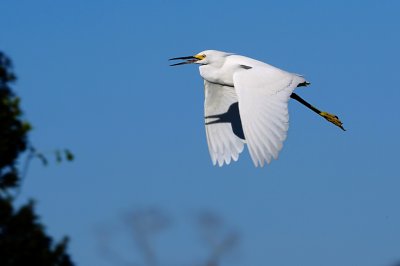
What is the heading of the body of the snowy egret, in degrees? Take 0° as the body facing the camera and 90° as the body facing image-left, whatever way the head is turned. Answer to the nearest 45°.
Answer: approximately 90°

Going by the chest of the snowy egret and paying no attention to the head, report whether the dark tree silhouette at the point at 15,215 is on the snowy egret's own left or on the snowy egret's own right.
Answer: on the snowy egret's own left
